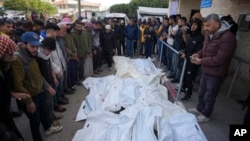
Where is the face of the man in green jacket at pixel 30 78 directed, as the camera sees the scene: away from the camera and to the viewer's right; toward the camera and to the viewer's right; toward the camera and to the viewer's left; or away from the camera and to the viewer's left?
toward the camera and to the viewer's right

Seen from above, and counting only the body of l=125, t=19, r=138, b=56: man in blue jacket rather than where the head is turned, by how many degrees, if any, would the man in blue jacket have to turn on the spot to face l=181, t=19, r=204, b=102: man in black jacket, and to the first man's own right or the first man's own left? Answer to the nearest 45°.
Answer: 0° — they already face them

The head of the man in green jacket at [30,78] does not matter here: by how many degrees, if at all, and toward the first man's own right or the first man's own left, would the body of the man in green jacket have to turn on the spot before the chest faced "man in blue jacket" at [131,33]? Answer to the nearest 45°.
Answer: approximately 90° to the first man's own left

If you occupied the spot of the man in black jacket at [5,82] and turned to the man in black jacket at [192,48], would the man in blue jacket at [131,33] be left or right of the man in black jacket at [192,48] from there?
left

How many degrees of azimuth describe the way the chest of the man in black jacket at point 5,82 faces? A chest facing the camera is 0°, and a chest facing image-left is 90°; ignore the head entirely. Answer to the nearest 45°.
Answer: approximately 270°
